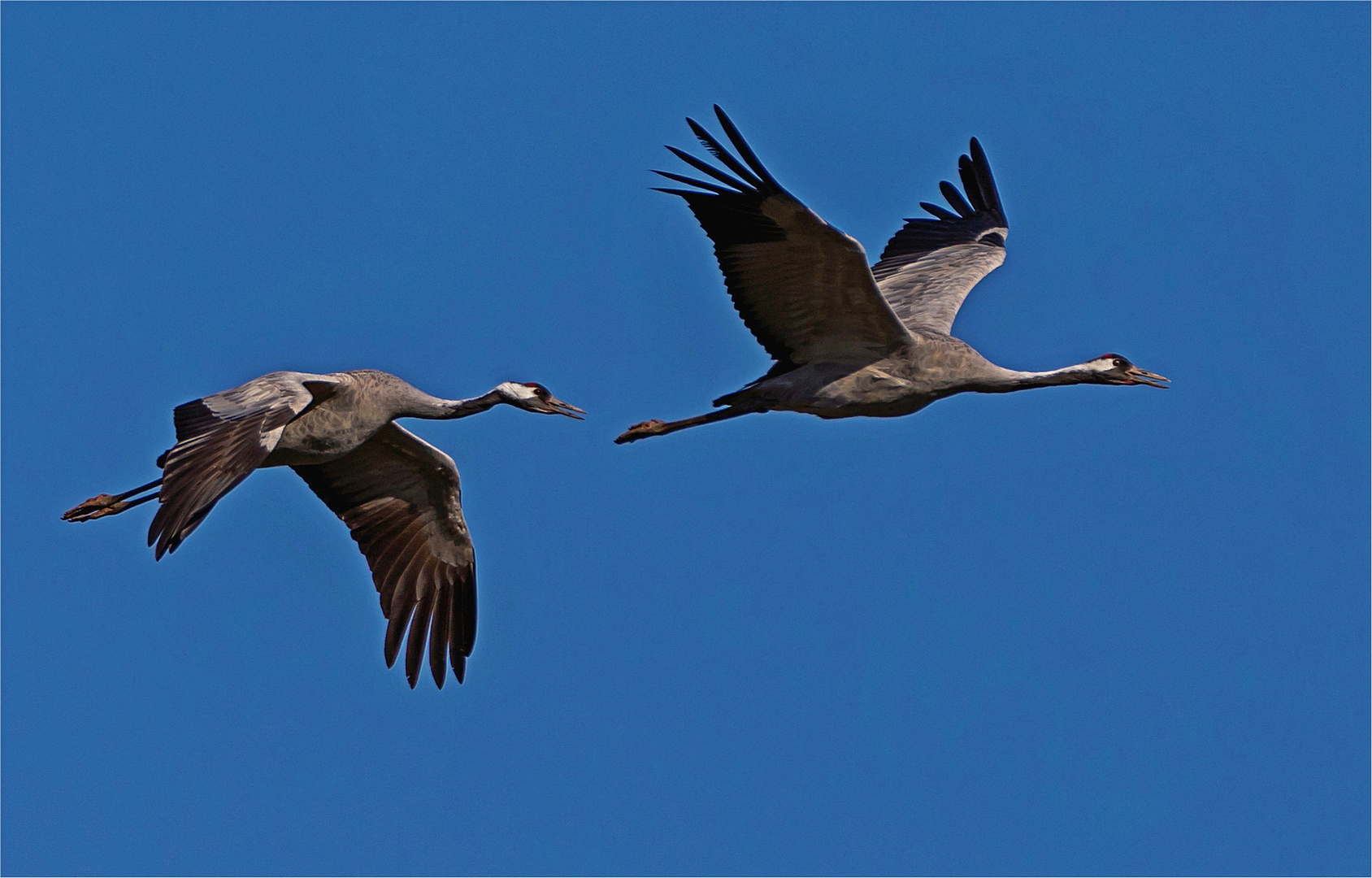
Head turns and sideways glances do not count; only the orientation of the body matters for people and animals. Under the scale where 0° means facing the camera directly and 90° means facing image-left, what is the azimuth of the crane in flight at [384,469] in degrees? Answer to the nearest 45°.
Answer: approximately 270°
